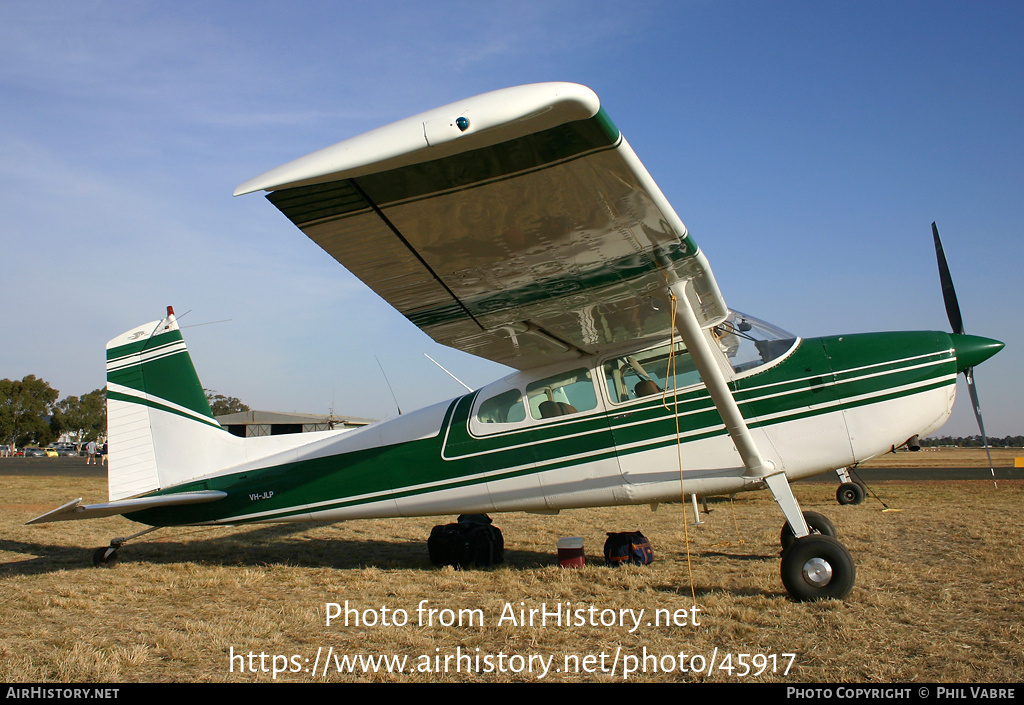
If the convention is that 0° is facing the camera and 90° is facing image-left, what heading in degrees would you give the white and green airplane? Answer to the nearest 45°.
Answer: approximately 270°
